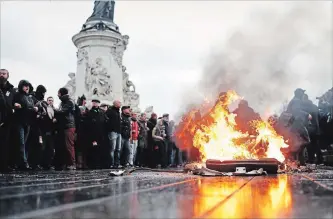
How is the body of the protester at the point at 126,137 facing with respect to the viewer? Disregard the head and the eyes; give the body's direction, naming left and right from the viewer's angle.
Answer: facing the viewer and to the right of the viewer

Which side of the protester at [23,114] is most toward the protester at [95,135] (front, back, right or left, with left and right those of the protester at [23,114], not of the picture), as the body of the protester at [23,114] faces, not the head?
left

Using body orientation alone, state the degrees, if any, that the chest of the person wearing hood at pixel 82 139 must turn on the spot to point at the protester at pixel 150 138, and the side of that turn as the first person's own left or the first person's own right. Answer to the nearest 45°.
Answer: approximately 90° to the first person's own left
